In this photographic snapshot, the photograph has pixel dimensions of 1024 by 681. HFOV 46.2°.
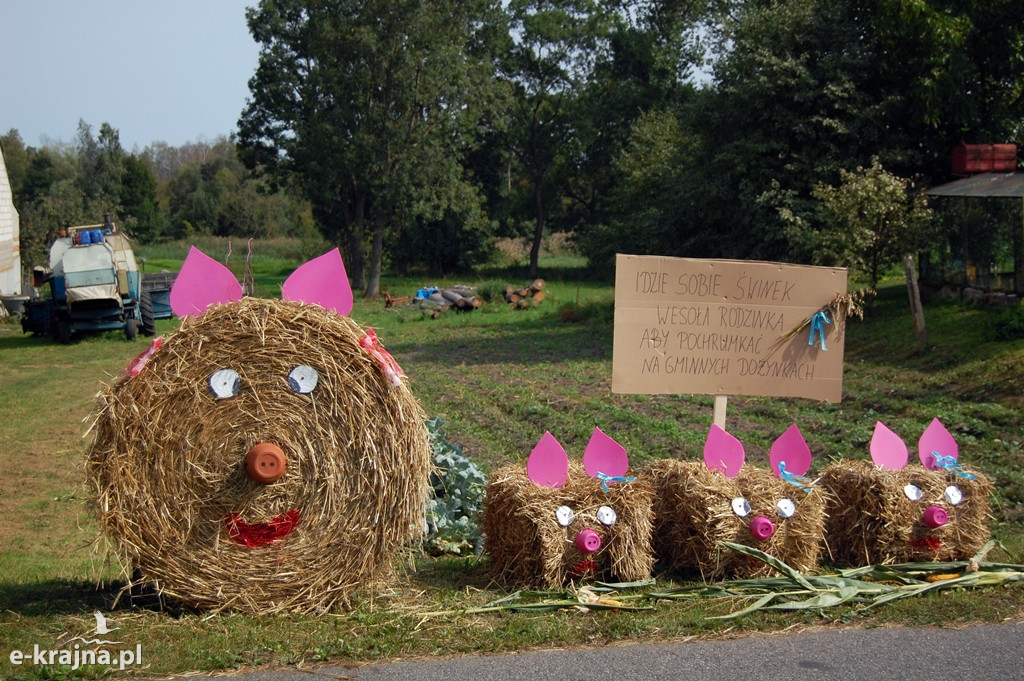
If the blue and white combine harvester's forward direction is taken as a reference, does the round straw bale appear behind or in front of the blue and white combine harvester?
behind

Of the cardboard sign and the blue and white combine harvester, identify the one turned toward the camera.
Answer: the cardboard sign

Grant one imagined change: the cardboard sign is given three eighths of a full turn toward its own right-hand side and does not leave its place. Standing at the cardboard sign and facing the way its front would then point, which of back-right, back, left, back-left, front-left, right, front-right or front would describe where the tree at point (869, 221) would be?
front-right

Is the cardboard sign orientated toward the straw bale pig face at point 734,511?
yes

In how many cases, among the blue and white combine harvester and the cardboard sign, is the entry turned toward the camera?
1

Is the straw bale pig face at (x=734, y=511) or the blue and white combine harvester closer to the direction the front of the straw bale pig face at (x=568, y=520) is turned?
the straw bale pig face

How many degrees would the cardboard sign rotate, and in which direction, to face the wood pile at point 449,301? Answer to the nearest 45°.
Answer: approximately 180°

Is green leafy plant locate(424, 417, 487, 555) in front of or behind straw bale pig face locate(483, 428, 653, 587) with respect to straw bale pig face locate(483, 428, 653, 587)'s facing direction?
behind

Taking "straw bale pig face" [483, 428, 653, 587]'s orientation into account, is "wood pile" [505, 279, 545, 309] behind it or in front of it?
behind

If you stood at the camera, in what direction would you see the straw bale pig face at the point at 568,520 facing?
facing the viewer and to the right of the viewer

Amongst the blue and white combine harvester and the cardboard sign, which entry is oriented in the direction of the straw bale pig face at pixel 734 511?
the cardboard sign

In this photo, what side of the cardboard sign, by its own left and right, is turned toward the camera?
front
